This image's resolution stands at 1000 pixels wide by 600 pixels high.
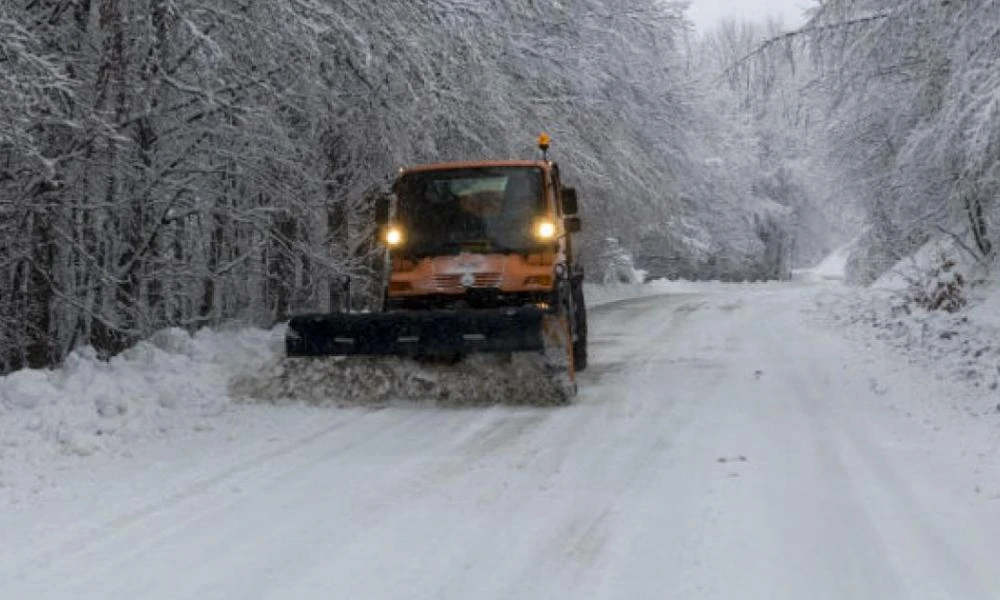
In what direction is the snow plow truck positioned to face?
toward the camera
